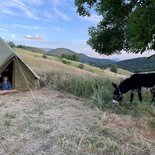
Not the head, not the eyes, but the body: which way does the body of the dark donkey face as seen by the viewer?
to the viewer's left

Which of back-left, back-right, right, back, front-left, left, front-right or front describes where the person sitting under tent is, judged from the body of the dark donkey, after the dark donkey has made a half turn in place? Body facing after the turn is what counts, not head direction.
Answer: back

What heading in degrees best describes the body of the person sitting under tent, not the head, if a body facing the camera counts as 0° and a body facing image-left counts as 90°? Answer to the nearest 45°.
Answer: approximately 0°
